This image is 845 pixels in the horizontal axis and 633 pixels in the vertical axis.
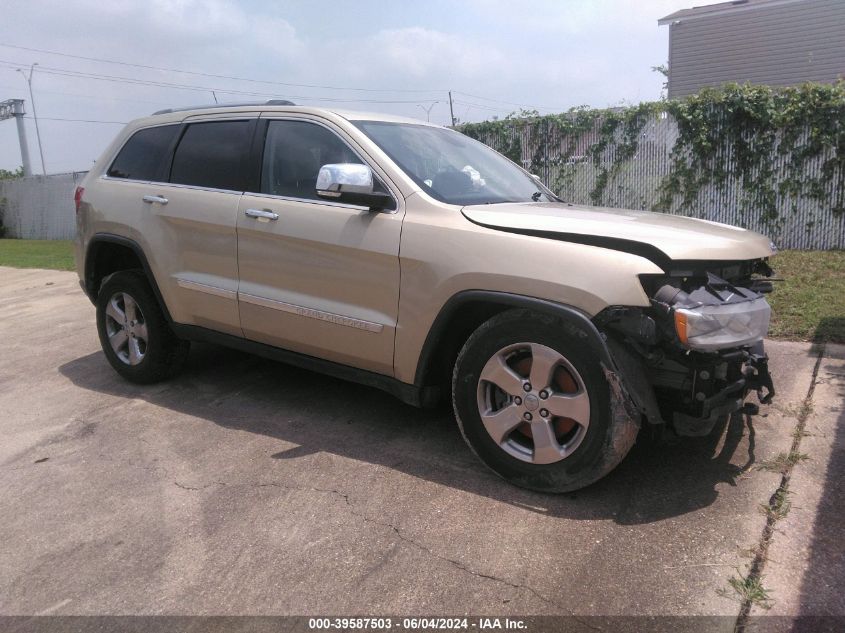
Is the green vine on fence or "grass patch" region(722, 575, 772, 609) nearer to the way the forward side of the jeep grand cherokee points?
the grass patch

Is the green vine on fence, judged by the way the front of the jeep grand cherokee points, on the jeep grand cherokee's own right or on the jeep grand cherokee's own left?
on the jeep grand cherokee's own left

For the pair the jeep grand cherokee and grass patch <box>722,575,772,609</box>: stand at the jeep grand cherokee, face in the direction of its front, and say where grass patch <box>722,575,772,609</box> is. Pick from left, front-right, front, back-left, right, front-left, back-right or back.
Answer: front

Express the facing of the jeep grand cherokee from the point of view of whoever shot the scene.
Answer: facing the viewer and to the right of the viewer

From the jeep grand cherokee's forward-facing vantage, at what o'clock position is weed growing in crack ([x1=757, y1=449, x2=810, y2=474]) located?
The weed growing in crack is roughly at 11 o'clock from the jeep grand cherokee.

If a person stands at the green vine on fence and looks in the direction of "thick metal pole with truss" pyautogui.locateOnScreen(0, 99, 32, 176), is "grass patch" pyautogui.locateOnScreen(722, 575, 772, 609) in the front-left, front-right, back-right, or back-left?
back-left

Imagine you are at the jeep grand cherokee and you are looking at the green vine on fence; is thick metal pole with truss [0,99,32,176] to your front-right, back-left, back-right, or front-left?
front-left

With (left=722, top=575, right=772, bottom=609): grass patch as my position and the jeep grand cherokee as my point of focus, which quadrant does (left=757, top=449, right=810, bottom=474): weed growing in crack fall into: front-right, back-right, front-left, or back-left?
front-right

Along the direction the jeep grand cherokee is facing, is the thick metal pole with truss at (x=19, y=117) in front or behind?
behind

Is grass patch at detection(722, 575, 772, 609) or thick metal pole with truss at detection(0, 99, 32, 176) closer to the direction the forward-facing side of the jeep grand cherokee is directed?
the grass patch

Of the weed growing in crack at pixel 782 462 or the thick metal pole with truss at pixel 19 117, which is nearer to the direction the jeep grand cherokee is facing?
the weed growing in crack
